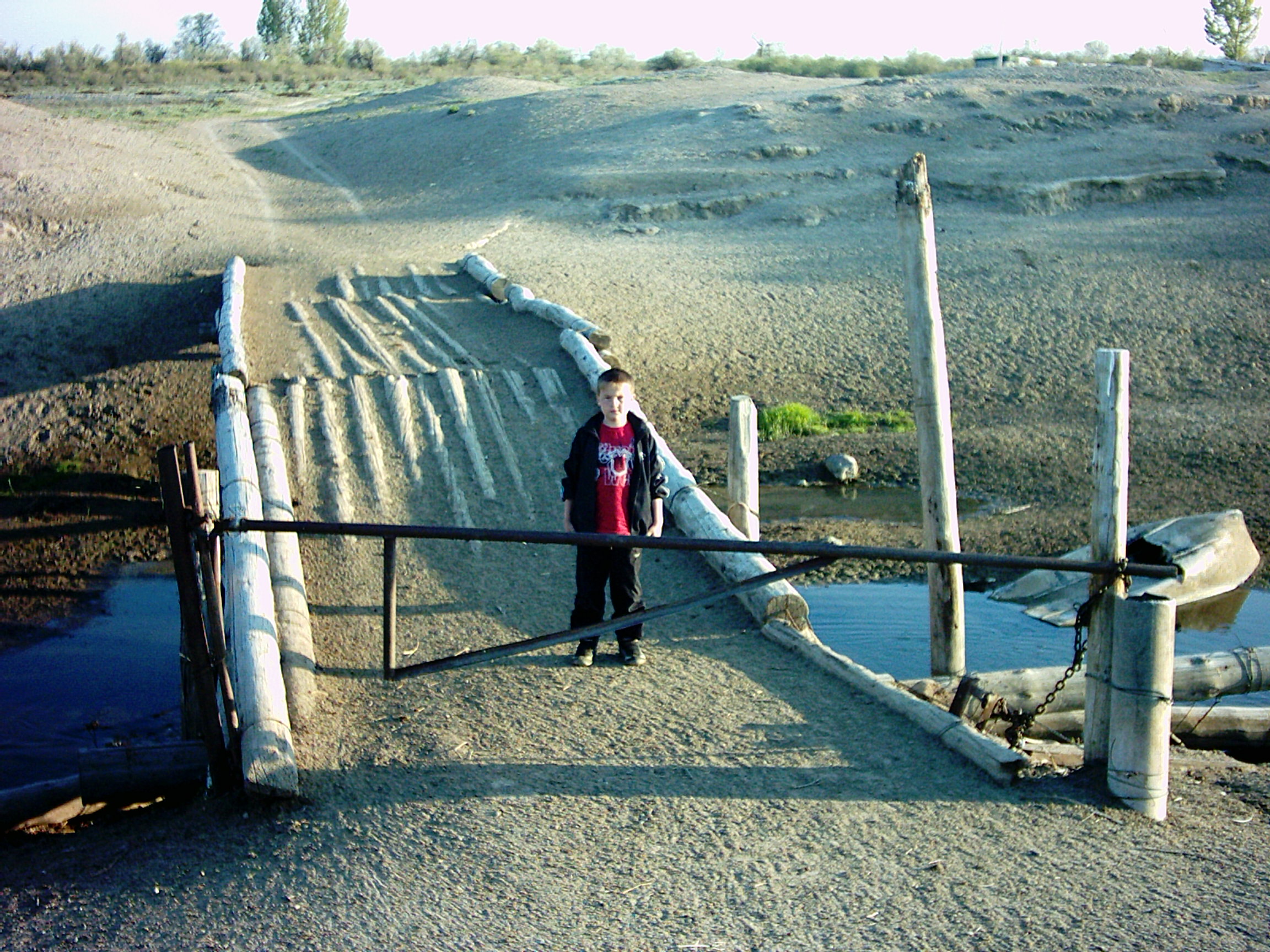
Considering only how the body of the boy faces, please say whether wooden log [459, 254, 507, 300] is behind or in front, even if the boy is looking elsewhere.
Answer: behind

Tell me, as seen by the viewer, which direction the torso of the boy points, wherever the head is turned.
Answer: toward the camera

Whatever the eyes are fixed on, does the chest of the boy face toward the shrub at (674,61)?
no

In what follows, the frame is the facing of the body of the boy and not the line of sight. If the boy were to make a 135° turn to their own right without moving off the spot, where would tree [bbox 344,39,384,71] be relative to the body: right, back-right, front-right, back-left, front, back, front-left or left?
front-right

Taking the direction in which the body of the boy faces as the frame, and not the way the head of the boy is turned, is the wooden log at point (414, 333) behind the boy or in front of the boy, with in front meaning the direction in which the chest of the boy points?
behind

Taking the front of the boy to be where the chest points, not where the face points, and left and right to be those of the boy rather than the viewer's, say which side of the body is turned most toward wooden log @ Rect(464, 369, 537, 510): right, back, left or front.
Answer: back

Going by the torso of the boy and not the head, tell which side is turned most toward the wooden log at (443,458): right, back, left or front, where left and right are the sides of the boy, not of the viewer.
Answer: back

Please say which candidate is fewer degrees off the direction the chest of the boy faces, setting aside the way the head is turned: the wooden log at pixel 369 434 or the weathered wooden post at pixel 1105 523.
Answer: the weathered wooden post

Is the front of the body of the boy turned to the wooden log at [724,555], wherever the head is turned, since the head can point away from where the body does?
no

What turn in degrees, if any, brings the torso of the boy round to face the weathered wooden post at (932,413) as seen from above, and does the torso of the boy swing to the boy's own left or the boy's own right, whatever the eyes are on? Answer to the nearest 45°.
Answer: approximately 135° to the boy's own left

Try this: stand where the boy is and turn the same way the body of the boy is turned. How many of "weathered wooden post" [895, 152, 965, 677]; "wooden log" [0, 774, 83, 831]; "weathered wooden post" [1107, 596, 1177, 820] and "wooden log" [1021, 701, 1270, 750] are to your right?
1

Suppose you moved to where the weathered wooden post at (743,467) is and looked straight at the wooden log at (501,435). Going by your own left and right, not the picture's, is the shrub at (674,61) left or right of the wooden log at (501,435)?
right

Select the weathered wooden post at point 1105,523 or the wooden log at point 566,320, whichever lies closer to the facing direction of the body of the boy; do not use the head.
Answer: the weathered wooden post

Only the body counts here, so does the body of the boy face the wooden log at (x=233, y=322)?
no

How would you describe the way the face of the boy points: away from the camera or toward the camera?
toward the camera

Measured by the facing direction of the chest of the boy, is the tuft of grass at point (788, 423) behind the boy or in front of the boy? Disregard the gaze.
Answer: behind

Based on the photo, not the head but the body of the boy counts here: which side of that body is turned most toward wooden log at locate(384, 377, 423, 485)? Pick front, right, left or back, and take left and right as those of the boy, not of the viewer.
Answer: back

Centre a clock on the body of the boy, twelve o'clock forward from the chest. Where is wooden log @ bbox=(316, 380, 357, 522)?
The wooden log is roughly at 5 o'clock from the boy.

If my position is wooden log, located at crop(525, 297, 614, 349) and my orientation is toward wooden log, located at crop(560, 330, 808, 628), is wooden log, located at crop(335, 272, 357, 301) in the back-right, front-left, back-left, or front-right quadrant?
back-right
